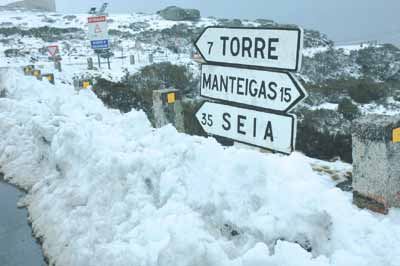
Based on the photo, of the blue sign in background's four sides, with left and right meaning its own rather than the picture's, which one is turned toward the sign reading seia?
front

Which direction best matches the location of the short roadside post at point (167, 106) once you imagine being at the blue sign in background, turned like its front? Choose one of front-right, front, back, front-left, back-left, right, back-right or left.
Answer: front

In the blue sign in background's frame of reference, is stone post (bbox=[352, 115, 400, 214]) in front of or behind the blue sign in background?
in front

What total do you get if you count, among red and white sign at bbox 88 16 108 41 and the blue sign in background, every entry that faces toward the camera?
2

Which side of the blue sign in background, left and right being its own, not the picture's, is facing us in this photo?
front

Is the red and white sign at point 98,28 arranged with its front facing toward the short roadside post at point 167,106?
yes

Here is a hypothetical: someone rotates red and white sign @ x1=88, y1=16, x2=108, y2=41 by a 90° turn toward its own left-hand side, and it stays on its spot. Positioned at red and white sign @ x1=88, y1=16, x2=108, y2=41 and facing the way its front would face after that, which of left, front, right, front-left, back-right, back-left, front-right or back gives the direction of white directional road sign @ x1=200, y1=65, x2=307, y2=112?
right

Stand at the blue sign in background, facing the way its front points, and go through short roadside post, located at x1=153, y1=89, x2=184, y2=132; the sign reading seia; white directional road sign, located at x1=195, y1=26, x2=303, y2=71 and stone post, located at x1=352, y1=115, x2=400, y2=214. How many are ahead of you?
4

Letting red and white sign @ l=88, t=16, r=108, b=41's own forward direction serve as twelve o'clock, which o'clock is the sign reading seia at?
The sign reading seia is roughly at 12 o'clock from the red and white sign.

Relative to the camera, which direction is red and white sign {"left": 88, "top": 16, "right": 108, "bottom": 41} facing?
toward the camera

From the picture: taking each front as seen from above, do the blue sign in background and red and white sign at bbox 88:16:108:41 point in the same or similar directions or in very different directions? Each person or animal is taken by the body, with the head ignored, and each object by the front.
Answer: same or similar directions
